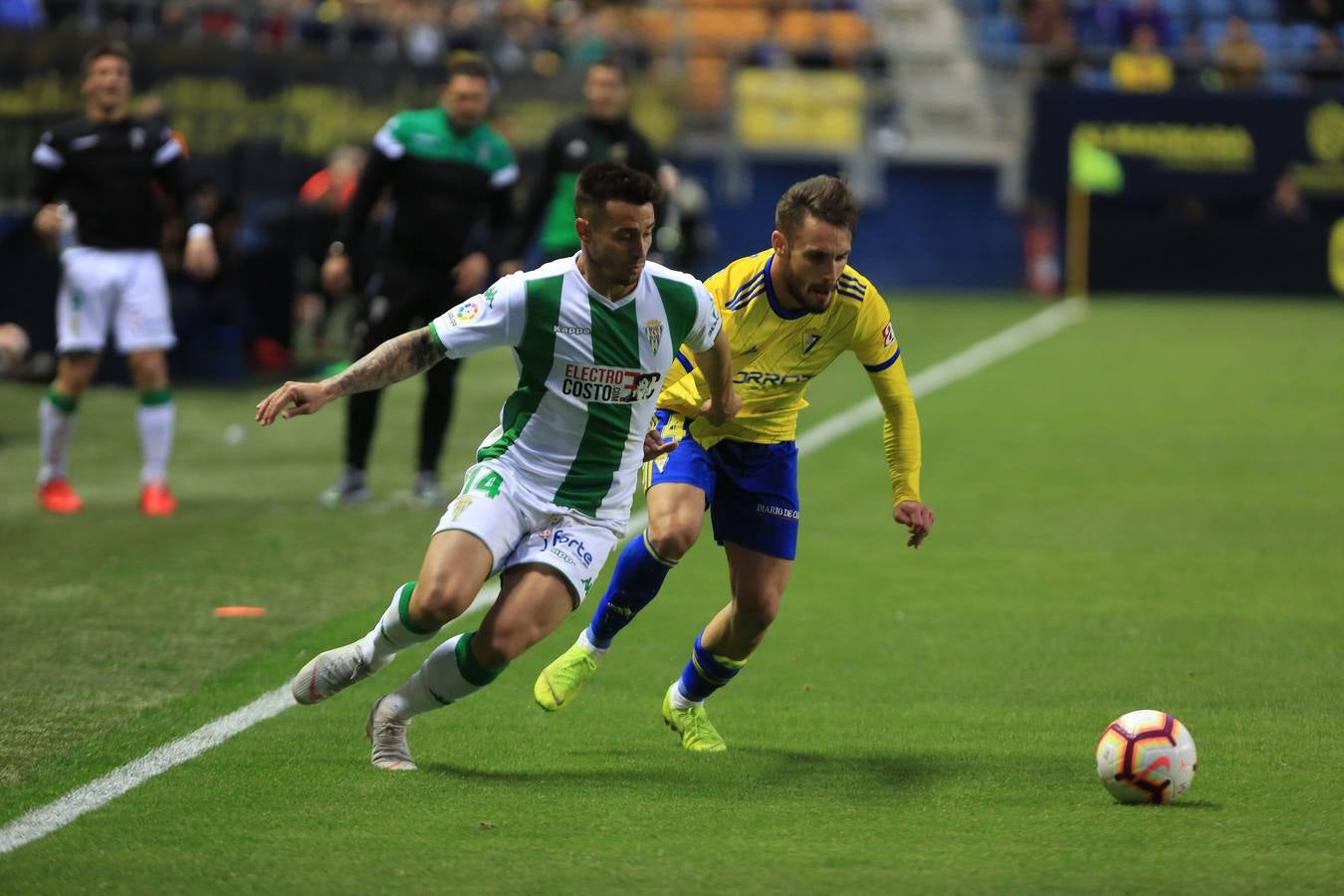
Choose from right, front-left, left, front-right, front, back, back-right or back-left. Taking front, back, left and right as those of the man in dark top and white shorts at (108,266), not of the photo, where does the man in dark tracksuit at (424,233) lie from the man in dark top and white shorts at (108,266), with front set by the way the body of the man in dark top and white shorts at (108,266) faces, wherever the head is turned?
left

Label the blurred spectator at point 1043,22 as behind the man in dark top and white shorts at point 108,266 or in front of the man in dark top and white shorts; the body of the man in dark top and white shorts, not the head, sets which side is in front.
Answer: behind

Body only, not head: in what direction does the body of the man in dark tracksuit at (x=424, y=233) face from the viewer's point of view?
toward the camera

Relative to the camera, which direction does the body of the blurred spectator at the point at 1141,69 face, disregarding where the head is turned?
toward the camera

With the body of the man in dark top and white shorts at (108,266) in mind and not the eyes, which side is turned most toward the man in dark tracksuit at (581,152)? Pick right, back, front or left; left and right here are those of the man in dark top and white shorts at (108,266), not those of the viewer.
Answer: left

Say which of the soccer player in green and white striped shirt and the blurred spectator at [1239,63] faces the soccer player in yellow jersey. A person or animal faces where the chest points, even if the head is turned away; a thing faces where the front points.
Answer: the blurred spectator

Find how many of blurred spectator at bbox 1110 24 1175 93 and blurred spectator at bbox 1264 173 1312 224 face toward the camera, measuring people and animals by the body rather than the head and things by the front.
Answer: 2

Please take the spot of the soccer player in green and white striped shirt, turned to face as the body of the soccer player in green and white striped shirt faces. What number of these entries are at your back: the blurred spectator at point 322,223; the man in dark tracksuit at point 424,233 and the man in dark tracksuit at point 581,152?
3

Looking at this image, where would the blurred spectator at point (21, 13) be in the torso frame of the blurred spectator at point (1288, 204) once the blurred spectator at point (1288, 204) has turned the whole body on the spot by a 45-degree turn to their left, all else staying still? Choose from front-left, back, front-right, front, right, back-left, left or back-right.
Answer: right

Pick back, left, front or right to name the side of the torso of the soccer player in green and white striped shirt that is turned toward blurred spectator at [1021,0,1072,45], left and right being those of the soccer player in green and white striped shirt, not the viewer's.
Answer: back
